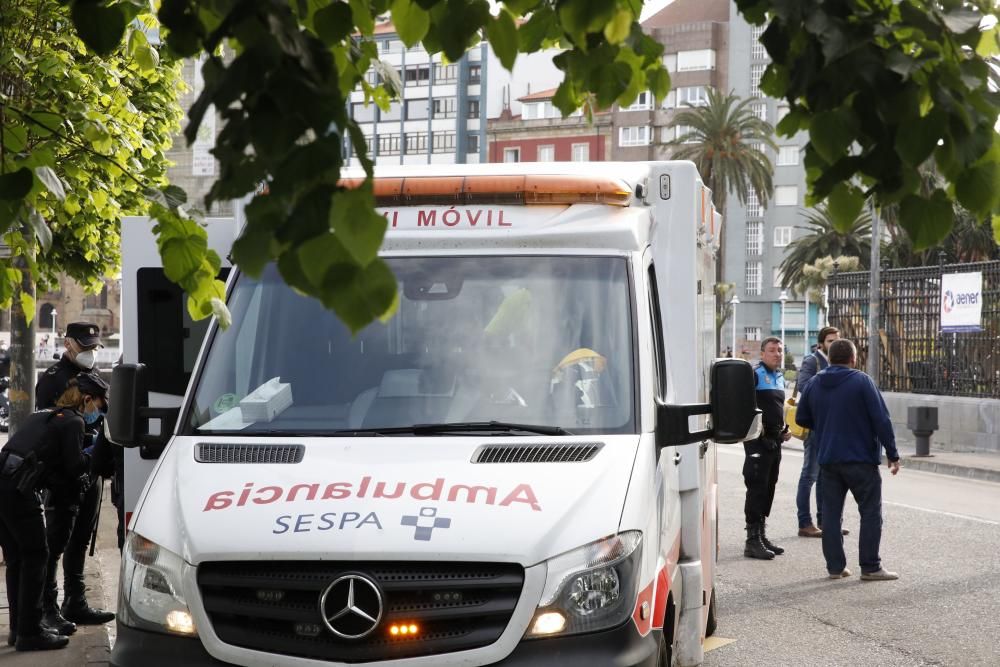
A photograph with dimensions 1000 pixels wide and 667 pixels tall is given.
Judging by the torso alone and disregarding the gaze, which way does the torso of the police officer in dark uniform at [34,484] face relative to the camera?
to the viewer's right

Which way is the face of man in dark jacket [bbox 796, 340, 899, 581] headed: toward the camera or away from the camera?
away from the camera

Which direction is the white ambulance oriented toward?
toward the camera

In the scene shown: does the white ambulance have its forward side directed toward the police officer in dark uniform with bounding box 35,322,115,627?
no

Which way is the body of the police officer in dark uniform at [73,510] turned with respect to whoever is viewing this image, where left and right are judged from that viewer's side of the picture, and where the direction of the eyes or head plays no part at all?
facing the viewer and to the right of the viewer

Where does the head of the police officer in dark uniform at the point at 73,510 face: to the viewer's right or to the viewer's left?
to the viewer's right

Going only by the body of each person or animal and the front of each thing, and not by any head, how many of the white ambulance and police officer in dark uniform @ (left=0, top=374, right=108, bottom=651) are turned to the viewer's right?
1

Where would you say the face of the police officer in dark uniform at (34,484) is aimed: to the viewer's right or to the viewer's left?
to the viewer's right

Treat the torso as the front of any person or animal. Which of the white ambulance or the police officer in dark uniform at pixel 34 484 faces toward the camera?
the white ambulance
